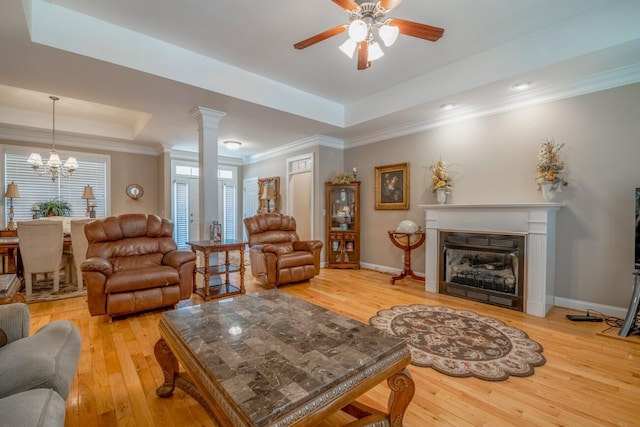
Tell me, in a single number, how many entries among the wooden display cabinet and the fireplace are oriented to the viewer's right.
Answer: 0

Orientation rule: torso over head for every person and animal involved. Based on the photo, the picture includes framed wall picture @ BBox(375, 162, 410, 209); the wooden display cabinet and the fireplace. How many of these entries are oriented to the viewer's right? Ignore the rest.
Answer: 0

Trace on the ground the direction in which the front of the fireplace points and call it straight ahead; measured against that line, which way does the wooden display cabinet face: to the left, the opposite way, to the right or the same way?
to the left

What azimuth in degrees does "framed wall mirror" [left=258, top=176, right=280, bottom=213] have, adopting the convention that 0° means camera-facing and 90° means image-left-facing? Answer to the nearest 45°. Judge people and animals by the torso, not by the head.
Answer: approximately 45°

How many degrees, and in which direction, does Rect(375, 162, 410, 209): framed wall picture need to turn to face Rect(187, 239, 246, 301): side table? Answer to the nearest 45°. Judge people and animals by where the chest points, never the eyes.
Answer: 0° — it already faces it

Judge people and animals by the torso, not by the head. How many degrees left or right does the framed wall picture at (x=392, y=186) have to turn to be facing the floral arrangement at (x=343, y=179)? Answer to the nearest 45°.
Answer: approximately 45° to its right

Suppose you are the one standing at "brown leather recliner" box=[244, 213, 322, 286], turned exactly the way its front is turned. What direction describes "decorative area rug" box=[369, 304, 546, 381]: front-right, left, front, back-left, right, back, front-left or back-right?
front

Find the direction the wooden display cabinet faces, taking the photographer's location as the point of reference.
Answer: facing the viewer

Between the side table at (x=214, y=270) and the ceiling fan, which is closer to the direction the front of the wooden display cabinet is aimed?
the ceiling fan

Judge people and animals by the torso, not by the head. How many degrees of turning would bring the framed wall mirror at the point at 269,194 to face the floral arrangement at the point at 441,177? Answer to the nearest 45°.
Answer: approximately 90° to its left

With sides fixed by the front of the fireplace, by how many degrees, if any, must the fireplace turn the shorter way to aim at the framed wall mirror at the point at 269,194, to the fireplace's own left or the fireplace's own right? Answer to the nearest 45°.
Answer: approximately 45° to the fireplace's own right

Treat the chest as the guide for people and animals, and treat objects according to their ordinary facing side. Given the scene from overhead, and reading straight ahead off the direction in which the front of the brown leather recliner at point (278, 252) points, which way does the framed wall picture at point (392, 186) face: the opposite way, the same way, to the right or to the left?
to the right

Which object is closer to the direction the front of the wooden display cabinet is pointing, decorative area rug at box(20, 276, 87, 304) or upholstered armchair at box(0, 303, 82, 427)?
the upholstered armchair

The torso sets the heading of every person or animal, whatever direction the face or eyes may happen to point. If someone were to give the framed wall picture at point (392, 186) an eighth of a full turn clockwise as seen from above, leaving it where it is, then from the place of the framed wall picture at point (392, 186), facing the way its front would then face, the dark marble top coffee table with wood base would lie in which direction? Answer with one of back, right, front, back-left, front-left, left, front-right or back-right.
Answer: left

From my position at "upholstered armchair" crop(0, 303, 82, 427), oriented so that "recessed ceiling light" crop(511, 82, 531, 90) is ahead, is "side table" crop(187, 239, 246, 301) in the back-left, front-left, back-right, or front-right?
front-left

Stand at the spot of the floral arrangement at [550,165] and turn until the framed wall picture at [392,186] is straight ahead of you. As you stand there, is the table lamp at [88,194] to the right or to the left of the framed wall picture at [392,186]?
left

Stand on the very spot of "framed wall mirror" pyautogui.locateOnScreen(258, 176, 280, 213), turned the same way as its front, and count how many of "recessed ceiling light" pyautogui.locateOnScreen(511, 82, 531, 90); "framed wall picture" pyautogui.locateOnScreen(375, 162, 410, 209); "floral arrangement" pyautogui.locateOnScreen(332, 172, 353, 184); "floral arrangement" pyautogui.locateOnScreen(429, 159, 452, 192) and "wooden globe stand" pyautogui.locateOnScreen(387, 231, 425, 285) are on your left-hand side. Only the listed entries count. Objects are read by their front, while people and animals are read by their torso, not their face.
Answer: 5

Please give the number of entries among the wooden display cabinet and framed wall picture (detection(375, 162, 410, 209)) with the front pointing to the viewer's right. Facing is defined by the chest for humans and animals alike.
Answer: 0

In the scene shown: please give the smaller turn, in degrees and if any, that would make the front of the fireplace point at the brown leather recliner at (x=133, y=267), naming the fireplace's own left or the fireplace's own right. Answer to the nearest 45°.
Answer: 0° — it already faces it

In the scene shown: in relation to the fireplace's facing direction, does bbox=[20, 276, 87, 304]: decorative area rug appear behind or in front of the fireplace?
in front

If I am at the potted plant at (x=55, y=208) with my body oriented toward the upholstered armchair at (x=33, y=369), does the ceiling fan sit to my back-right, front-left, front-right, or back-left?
front-left

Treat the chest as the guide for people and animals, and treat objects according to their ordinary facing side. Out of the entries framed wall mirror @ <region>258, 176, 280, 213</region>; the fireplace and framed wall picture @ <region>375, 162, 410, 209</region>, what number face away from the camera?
0
